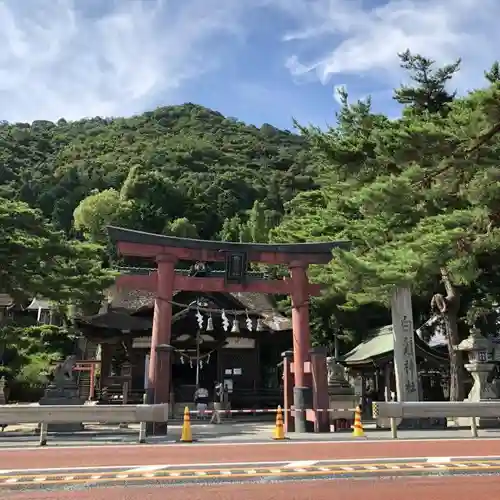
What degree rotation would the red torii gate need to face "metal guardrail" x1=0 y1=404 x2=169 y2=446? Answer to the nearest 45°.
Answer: approximately 45° to its right

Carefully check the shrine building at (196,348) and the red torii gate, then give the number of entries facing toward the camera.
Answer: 2

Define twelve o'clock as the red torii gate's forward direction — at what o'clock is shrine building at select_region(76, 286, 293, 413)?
The shrine building is roughly at 6 o'clock from the red torii gate.

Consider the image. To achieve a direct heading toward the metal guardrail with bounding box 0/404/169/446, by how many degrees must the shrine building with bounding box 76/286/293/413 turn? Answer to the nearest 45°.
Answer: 0° — it already faces it

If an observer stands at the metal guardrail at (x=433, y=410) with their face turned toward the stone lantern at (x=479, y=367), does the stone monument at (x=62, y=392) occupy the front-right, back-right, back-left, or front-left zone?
back-left

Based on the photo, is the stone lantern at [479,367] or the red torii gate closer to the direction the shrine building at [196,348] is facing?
the red torii gate

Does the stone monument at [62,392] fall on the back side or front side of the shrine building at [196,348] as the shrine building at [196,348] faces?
on the front side

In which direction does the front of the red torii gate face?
toward the camera

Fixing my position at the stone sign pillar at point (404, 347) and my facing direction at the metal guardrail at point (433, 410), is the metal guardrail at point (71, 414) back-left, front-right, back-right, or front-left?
front-right

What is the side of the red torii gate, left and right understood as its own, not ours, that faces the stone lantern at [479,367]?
left

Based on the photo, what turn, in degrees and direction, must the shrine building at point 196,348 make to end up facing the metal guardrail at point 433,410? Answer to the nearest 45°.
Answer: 0° — it already faces it

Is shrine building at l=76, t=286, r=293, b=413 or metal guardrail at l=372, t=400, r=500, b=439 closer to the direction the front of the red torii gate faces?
the metal guardrail

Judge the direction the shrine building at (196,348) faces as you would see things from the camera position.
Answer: facing the viewer

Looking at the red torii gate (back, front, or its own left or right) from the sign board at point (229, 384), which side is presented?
back
